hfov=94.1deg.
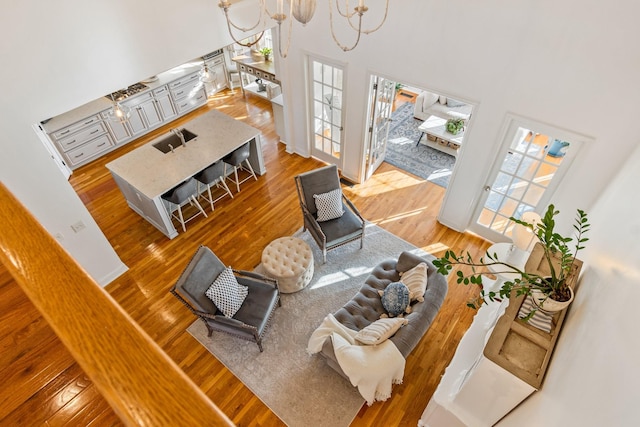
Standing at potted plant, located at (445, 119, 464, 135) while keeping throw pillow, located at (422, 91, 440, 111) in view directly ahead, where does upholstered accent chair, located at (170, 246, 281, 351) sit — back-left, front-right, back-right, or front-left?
back-left

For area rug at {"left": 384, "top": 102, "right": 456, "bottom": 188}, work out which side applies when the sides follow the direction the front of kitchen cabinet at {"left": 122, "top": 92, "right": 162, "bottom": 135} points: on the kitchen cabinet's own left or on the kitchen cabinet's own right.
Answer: on the kitchen cabinet's own left

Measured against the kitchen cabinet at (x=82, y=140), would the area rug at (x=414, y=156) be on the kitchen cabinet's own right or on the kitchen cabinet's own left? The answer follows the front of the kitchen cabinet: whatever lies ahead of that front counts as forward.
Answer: on the kitchen cabinet's own left

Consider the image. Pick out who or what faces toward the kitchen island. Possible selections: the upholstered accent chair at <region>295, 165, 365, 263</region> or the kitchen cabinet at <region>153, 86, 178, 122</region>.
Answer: the kitchen cabinet

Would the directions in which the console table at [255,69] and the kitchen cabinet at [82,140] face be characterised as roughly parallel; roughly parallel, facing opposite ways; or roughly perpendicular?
roughly perpendicular

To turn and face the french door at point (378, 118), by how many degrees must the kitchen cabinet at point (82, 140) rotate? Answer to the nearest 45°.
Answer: approximately 45° to its left

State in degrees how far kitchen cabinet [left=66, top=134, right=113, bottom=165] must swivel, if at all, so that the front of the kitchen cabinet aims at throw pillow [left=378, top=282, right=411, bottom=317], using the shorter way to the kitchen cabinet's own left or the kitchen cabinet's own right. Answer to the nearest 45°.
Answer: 0° — it already faces it

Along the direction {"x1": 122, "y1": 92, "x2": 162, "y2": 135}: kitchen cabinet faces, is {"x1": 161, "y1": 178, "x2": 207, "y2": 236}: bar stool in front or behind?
in front

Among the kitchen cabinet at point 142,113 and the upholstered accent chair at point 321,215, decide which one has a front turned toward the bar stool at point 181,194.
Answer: the kitchen cabinet

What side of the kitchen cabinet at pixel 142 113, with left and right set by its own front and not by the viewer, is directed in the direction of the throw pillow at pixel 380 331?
front

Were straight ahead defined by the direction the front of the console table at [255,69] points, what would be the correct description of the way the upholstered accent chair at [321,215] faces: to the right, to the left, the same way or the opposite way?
to the left

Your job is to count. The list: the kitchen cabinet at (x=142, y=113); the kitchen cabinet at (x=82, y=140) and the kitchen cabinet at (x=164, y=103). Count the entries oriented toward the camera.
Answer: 3
